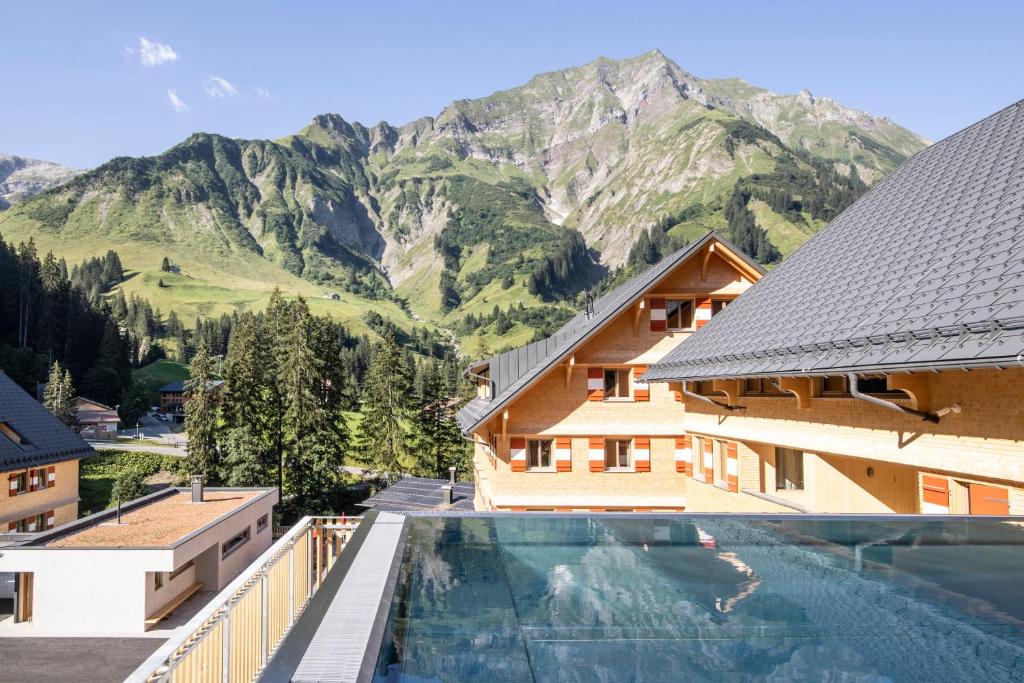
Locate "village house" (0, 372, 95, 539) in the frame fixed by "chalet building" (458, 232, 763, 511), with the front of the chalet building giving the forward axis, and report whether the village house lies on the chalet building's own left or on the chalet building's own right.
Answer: on the chalet building's own right

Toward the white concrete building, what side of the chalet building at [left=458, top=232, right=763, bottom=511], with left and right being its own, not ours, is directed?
right

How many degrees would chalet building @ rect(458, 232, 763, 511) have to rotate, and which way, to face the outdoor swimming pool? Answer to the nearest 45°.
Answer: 0° — it already faces it

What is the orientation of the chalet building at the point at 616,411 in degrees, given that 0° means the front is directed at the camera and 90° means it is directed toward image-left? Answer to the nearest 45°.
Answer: approximately 0°

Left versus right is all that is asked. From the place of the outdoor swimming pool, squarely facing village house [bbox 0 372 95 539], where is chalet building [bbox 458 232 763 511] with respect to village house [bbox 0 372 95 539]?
right

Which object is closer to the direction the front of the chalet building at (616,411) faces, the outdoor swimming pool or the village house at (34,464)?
the outdoor swimming pool
